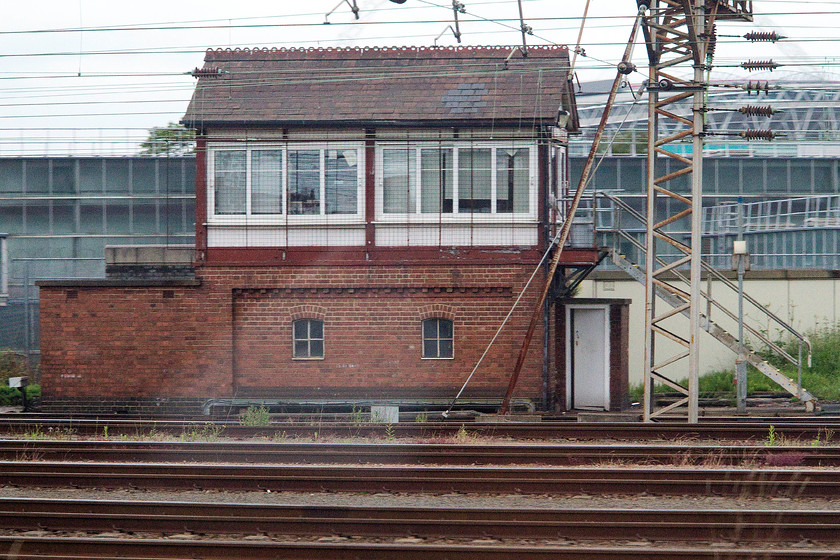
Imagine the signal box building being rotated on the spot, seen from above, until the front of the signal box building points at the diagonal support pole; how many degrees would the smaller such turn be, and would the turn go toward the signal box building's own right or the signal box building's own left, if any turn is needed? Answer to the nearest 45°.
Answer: approximately 45° to the signal box building's own left

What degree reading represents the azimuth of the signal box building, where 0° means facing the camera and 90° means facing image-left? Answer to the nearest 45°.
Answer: approximately 0°

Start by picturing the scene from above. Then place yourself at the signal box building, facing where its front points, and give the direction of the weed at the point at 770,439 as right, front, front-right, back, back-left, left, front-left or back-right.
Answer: front-left

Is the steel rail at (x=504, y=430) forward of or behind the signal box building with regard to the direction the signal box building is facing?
forward

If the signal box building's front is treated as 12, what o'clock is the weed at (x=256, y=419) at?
The weed is roughly at 1 o'clock from the signal box building.

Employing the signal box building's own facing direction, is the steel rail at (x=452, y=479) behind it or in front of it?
in front

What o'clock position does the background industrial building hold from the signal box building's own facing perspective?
The background industrial building is roughly at 7 o'clock from the signal box building.

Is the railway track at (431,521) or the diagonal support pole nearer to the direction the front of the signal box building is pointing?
the railway track

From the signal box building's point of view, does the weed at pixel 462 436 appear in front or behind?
in front

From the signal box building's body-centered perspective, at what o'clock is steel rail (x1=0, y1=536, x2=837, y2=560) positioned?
The steel rail is roughly at 12 o'clock from the signal box building.

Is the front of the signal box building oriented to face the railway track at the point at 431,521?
yes
